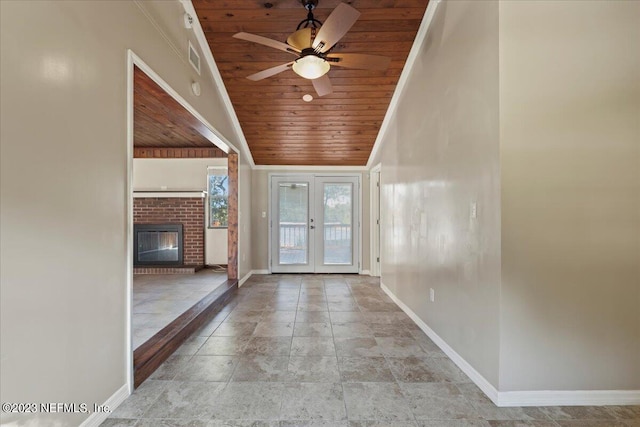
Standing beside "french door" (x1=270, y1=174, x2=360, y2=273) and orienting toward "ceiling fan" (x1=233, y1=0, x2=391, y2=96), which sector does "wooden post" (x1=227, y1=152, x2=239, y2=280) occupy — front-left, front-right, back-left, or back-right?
front-right

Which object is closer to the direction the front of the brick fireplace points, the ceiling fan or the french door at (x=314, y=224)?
the ceiling fan

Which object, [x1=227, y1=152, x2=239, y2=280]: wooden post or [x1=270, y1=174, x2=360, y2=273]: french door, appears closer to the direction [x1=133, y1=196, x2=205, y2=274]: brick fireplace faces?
the wooden post

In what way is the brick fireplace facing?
toward the camera

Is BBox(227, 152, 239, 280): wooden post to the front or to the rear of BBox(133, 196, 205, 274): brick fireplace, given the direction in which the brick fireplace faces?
to the front

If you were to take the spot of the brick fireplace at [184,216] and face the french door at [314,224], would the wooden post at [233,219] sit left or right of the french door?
right

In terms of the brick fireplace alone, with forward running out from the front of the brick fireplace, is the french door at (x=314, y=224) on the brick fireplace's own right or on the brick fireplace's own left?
on the brick fireplace's own left
